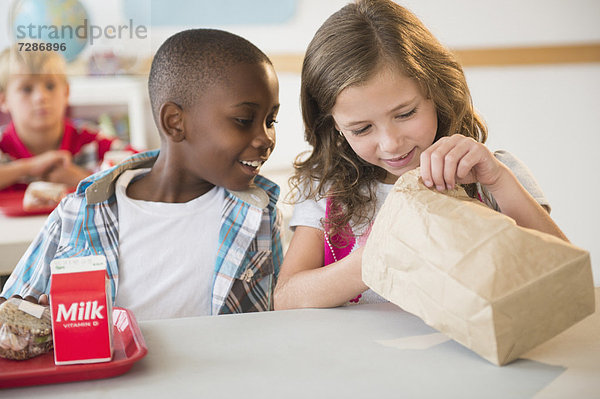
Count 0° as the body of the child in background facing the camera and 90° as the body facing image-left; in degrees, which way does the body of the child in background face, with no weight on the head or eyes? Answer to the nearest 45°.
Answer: approximately 0°

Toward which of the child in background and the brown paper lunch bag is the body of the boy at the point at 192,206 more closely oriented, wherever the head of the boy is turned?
the brown paper lunch bag

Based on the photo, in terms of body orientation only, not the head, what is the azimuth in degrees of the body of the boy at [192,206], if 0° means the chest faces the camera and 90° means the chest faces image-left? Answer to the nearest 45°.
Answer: approximately 0°

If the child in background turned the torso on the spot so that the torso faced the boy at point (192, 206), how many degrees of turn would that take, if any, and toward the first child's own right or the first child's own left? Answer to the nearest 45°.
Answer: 0° — they already face them

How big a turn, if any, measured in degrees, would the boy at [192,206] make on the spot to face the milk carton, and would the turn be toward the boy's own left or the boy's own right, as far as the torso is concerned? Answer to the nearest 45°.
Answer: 0° — they already face it

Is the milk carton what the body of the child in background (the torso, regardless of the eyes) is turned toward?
yes

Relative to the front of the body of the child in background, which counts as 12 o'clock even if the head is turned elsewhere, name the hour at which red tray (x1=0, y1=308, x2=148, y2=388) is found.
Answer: The red tray is roughly at 12 o'clock from the child in background.

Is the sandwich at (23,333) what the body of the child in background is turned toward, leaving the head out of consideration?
yes
